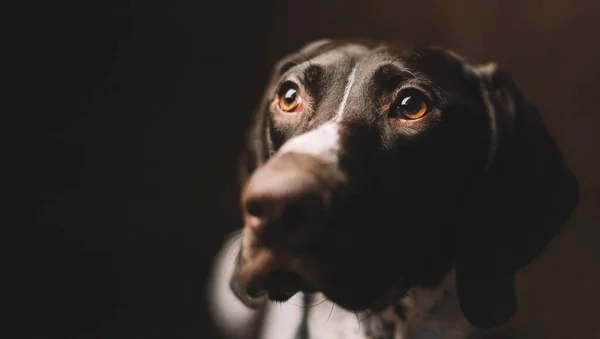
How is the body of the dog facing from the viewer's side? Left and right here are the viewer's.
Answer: facing the viewer and to the left of the viewer
